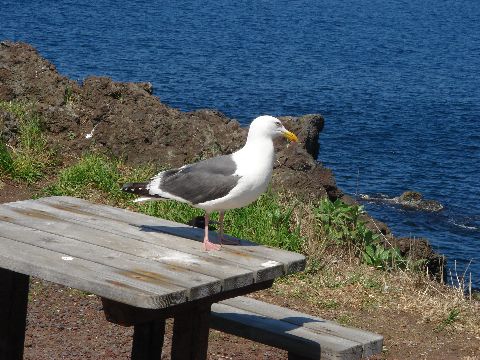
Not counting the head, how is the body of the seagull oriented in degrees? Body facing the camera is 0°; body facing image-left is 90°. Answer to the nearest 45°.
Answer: approximately 270°

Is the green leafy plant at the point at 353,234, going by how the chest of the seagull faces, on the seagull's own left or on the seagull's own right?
on the seagull's own left

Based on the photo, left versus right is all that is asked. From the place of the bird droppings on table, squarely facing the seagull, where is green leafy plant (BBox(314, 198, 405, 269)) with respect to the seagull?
right
